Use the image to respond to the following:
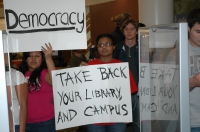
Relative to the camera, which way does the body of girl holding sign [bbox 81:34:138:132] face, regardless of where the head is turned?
toward the camera

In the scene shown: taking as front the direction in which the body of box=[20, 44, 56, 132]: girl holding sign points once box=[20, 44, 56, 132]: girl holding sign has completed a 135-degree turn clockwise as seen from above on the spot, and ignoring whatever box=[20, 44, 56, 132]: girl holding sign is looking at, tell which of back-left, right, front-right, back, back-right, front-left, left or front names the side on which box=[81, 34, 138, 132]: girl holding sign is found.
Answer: right
